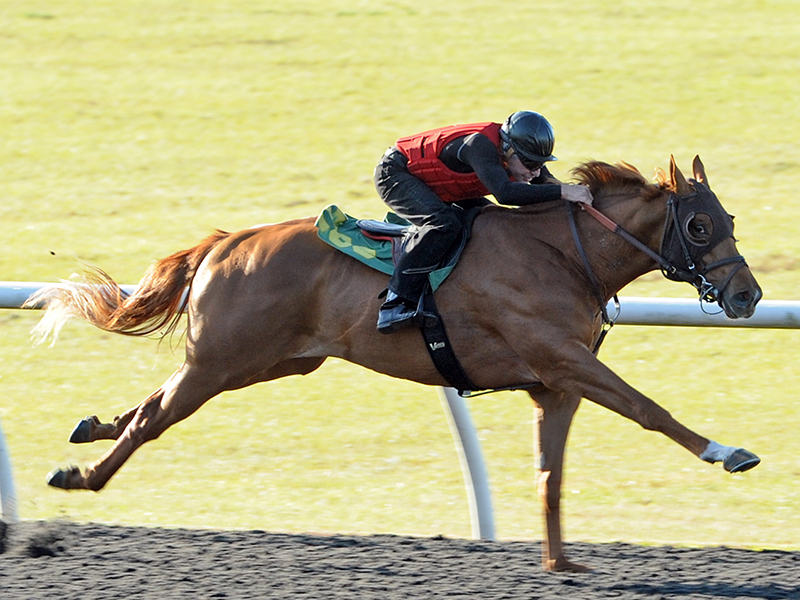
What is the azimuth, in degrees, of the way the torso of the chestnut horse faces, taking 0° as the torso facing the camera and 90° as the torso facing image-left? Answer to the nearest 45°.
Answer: approximately 270°

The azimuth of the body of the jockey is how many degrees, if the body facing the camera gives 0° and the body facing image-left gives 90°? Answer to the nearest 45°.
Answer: approximately 270°

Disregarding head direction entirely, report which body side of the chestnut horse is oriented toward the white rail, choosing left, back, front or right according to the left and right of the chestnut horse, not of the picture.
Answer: left
